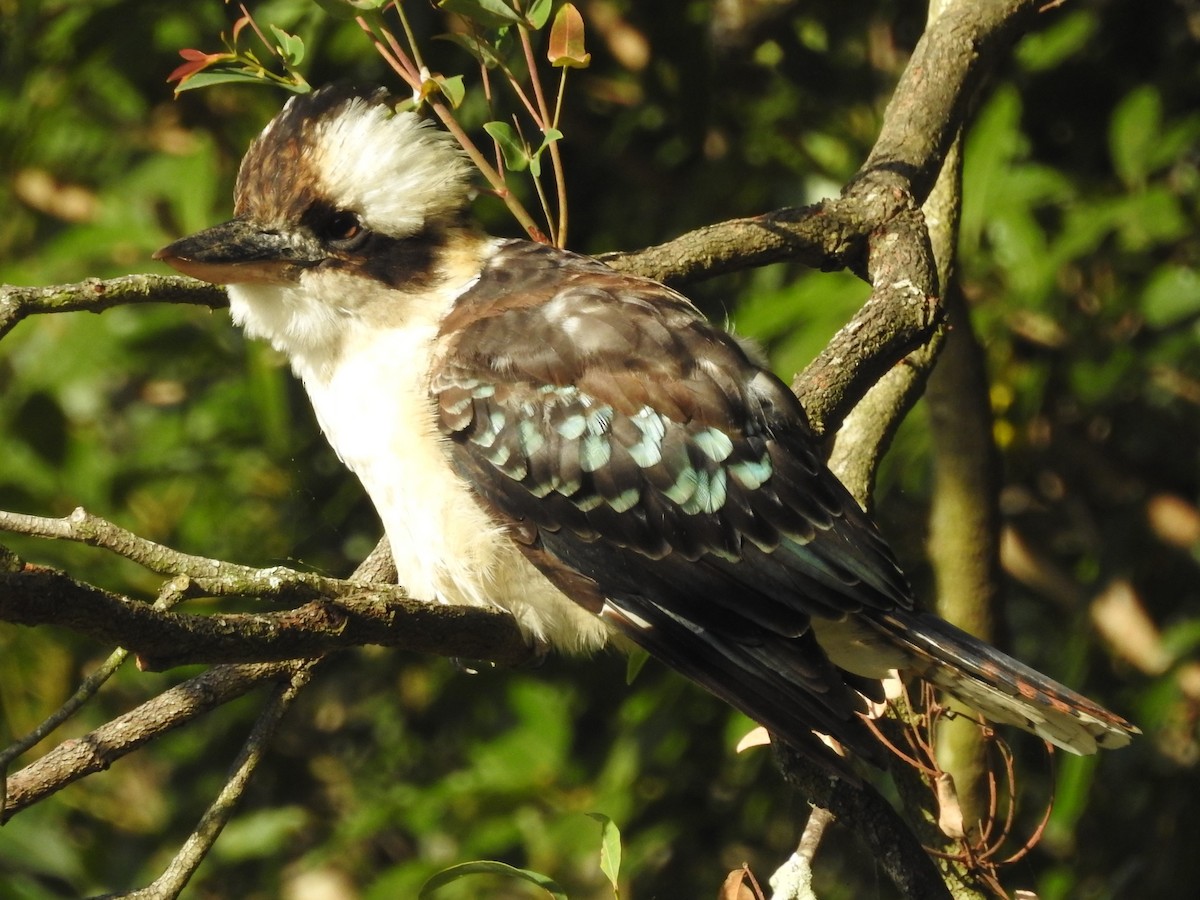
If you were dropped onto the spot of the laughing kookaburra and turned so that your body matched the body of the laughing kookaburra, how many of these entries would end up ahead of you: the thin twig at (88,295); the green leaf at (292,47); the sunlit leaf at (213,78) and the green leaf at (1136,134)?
3

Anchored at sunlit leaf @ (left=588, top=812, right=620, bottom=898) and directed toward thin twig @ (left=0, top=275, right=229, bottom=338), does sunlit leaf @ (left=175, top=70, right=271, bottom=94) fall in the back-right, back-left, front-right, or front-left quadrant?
front-right

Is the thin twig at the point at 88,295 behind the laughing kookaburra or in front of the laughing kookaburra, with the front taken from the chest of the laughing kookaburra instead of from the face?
in front

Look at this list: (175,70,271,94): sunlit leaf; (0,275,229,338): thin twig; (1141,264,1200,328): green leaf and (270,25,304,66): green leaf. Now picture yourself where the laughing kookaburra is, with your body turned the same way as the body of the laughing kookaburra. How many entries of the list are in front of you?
3

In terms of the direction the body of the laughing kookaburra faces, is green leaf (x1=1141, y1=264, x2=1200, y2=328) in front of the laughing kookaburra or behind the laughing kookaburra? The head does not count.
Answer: behind

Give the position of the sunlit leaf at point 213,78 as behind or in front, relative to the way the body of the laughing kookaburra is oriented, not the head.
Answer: in front

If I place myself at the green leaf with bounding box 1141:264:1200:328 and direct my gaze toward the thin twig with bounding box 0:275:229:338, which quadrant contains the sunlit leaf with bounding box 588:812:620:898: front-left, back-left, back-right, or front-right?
front-left

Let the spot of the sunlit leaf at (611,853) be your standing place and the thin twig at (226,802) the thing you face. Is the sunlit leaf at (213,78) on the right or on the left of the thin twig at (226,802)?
right

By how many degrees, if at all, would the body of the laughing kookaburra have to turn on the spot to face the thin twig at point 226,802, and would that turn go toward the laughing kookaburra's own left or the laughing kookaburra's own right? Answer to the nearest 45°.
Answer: approximately 45° to the laughing kookaburra's own left

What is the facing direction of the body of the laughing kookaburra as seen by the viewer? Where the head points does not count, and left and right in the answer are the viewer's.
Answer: facing to the left of the viewer

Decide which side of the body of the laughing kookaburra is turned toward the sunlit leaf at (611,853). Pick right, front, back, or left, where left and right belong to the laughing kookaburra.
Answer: left
